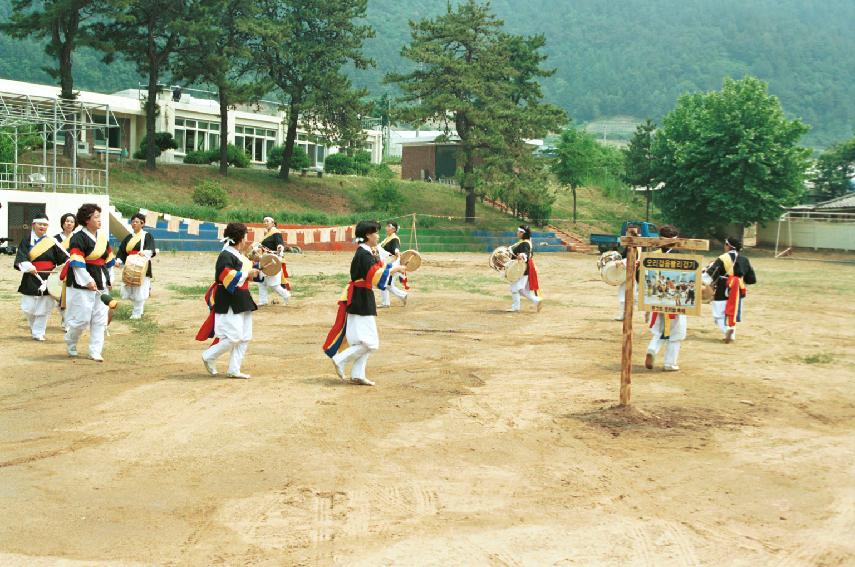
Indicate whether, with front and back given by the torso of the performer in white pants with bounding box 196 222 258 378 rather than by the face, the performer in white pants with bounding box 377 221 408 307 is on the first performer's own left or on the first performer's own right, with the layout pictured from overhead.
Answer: on the first performer's own left

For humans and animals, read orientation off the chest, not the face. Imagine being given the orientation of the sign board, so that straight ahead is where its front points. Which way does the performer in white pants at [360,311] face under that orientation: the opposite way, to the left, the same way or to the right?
to the left

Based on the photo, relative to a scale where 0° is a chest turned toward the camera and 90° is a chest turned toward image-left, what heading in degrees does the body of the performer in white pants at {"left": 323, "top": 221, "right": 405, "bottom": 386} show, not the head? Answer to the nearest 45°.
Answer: approximately 270°

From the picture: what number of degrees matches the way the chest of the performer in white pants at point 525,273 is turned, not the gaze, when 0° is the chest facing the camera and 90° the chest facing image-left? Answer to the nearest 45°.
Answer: approximately 90°

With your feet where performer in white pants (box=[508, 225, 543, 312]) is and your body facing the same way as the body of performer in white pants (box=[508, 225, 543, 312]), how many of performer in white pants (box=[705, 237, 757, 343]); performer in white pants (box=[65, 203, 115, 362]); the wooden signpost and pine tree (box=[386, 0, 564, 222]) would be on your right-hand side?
1

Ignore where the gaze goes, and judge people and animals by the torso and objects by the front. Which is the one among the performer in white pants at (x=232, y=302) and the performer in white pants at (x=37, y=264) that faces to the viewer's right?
the performer in white pants at (x=232, y=302)

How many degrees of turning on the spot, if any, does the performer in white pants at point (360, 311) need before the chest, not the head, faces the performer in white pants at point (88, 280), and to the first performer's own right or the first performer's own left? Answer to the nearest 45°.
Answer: approximately 180°

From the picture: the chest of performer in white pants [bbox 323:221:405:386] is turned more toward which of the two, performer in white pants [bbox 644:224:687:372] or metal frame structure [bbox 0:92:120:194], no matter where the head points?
the performer in white pants

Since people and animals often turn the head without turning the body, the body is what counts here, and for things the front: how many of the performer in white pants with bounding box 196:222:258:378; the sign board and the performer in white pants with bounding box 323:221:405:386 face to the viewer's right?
2

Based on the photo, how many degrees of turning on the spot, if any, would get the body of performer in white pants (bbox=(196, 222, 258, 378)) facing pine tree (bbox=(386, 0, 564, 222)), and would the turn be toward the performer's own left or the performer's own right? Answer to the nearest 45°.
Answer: approximately 90° to the performer's own left

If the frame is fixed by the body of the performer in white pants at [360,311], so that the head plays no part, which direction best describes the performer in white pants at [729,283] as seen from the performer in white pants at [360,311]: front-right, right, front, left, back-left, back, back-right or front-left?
front-left

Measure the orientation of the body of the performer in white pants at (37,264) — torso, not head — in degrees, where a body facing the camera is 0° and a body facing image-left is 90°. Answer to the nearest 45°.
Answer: approximately 0°

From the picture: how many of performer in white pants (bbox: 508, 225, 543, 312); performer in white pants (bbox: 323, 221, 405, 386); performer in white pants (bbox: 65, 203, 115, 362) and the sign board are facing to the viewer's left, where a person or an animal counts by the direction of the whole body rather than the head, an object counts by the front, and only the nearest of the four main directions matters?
1

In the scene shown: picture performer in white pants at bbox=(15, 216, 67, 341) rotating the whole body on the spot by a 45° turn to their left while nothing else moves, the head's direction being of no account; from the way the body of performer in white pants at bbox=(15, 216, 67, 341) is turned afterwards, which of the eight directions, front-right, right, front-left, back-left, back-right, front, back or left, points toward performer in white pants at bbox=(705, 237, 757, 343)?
front-left

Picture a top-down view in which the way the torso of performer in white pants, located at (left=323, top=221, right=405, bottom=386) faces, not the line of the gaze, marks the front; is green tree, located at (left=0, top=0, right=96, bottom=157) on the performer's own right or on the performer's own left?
on the performer's own left

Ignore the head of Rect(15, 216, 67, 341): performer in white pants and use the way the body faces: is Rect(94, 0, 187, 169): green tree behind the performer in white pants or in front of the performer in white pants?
behind

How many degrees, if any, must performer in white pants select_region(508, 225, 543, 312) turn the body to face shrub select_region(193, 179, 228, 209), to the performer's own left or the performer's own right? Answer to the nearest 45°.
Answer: approximately 45° to the performer's own right

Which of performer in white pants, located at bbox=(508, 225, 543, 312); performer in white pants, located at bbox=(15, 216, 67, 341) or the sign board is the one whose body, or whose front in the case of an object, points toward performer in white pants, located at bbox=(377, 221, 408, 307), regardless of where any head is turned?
performer in white pants, located at bbox=(508, 225, 543, 312)

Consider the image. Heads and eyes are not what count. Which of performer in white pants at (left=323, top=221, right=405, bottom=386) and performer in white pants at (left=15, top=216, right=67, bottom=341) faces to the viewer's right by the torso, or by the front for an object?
performer in white pants at (left=323, top=221, right=405, bottom=386)

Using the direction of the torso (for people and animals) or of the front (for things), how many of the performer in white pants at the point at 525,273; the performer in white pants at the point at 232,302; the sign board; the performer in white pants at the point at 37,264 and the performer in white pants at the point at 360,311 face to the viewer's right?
2

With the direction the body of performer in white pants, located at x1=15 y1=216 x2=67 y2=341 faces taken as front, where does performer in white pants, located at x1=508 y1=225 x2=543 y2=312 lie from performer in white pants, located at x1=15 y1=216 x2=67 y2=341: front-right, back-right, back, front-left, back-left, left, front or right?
left
